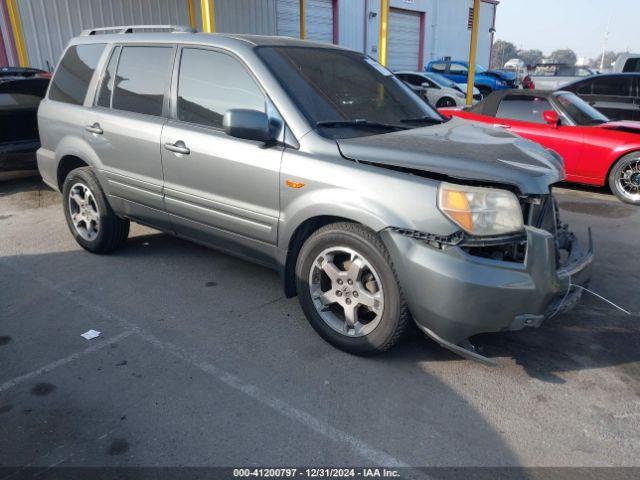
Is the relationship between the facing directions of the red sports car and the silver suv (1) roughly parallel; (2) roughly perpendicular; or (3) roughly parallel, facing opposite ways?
roughly parallel

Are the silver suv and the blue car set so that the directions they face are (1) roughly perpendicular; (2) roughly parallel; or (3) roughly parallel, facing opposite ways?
roughly parallel

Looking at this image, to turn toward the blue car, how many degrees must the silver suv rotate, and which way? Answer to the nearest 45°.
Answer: approximately 135° to its left

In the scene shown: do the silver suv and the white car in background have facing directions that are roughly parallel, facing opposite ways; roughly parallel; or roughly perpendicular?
roughly parallel

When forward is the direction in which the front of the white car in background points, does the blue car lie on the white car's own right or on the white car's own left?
on the white car's own left

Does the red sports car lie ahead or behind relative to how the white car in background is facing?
ahead

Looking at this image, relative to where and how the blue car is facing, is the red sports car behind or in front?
in front

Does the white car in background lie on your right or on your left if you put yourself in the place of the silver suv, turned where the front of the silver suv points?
on your left

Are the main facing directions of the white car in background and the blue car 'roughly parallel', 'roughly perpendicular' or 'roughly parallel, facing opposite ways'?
roughly parallel

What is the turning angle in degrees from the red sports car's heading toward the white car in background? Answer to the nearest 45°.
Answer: approximately 135° to its left

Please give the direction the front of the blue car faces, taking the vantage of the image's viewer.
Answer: facing the viewer and to the right of the viewer
